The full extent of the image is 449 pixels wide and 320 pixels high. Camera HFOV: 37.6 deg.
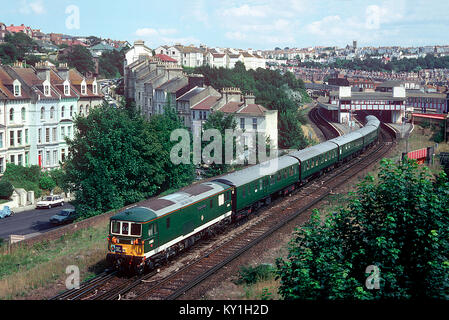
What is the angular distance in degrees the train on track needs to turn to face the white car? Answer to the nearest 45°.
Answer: approximately 90° to its right

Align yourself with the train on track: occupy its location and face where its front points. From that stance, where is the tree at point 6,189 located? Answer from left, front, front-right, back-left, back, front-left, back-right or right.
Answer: right

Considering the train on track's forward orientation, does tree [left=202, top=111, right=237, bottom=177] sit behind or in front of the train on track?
behind

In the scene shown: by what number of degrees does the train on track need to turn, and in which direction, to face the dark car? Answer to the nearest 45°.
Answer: approximately 90° to its right

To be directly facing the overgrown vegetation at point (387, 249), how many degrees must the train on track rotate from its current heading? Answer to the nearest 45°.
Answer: approximately 90° to its left

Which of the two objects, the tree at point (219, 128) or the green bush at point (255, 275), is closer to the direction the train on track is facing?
the green bush

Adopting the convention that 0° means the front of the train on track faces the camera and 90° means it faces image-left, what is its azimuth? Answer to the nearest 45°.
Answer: approximately 45°
